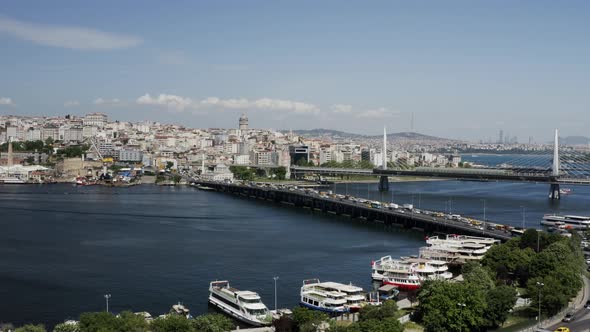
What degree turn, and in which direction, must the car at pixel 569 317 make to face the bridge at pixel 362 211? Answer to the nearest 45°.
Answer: approximately 90° to its right

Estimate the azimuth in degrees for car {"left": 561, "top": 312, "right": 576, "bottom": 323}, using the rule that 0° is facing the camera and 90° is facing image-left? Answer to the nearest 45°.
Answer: approximately 45°
